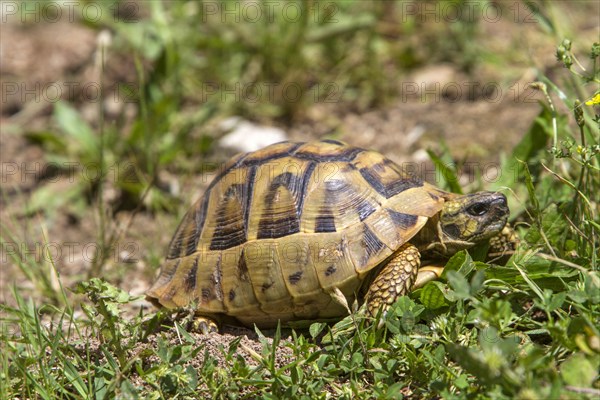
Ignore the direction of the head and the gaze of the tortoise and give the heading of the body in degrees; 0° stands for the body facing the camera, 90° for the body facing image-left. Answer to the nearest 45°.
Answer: approximately 270°

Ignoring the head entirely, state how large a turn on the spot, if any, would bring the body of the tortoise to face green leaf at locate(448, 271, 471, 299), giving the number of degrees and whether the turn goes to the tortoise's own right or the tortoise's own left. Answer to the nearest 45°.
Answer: approximately 45° to the tortoise's own right

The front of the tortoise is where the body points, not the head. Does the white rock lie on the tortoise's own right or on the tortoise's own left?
on the tortoise's own left

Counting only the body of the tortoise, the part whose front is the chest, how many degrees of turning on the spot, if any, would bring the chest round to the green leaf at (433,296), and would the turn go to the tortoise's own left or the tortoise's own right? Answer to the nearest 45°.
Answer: approximately 45° to the tortoise's own right
